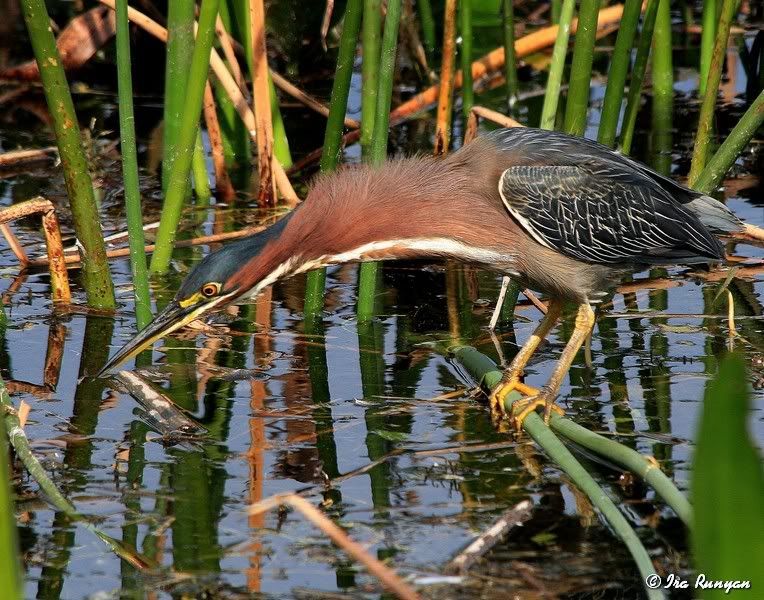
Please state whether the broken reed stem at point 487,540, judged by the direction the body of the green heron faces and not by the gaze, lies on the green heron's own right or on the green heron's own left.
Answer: on the green heron's own left

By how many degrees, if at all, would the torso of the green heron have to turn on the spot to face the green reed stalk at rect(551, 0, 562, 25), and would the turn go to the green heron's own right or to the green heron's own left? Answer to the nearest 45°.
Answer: approximately 90° to the green heron's own right

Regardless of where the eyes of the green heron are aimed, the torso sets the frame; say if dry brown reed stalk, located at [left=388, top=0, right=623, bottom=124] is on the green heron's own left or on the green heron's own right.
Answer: on the green heron's own right

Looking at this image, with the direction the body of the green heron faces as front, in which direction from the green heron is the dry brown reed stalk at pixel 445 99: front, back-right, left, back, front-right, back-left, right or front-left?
right

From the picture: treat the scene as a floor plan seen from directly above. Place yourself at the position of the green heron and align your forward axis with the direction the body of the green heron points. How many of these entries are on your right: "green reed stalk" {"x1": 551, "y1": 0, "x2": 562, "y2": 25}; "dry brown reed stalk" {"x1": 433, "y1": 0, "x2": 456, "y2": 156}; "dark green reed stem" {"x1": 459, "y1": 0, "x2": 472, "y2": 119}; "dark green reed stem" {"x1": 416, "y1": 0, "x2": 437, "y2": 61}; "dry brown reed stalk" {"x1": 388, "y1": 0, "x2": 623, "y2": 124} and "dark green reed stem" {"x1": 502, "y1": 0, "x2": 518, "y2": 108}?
6

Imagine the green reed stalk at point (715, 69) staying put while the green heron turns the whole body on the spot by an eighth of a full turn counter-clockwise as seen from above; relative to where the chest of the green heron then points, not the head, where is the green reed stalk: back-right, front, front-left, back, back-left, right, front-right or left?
back

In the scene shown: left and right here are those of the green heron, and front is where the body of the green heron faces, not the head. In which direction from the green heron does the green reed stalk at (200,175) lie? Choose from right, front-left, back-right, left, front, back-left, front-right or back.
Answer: front-right

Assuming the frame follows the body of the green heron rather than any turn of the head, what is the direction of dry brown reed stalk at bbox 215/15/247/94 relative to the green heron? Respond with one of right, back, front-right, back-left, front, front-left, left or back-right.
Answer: front-right

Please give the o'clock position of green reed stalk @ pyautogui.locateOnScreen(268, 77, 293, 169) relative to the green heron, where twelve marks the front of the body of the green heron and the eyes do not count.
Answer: The green reed stalk is roughly at 2 o'clock from the green heron.

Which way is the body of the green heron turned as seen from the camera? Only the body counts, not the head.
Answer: to the viewer's left
